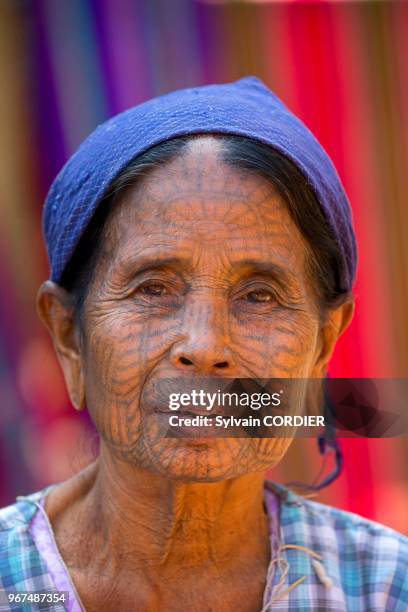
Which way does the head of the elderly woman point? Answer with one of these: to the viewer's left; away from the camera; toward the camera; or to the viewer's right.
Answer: toward the camera

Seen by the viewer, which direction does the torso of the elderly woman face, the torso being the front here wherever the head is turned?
toward the camera
